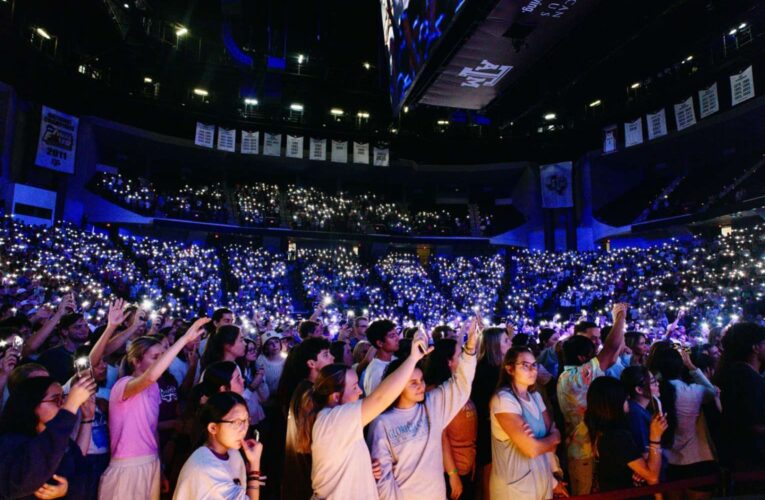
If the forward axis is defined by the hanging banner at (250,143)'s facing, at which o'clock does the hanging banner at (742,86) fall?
the hanging banner at (742,86) is roughly at 10 o'clock from the hanging banner at (250,143).

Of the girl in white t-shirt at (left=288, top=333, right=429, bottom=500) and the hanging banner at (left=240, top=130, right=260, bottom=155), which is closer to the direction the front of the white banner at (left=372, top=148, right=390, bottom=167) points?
the girl in white t-shirt

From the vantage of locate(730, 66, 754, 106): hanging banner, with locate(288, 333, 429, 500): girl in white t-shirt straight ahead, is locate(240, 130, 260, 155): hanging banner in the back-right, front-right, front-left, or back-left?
front-right

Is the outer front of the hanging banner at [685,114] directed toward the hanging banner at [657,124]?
no

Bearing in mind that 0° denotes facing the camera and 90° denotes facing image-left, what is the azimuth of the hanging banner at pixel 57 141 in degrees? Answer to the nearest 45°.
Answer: approximately 315°

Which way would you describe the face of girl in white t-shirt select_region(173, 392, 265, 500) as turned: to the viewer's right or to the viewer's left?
to the viewer's right

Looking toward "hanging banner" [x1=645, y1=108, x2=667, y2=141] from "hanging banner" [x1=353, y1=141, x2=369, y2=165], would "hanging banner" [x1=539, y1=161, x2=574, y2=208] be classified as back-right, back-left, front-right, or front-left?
front-left

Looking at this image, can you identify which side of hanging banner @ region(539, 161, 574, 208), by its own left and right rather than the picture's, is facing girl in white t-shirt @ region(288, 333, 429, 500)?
front

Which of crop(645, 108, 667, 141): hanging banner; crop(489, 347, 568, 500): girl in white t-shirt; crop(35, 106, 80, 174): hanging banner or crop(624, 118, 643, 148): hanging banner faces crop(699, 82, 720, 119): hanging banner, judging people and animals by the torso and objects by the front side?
crop(35, 106, 80, 174): hanging banner

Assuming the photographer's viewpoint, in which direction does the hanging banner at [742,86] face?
facing the viewer and to the left of the viewer

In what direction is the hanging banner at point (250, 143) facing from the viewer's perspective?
toward the camera

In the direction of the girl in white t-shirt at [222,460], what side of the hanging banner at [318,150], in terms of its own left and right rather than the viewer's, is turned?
front

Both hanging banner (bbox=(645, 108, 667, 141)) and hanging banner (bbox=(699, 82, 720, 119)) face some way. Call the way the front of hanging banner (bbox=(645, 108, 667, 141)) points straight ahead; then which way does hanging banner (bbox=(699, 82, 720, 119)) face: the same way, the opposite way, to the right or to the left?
the same way

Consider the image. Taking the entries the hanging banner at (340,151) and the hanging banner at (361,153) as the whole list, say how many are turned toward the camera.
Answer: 2

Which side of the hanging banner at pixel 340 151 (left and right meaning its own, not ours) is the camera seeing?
front

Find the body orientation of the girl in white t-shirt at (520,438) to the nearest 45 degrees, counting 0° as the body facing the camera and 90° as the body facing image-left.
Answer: approximately 315°

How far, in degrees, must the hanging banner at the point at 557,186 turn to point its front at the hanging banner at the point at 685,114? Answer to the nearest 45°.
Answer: approximately 45° to its left

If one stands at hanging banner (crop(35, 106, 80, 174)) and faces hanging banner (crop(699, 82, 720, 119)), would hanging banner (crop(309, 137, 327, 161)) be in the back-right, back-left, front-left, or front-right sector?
front-left

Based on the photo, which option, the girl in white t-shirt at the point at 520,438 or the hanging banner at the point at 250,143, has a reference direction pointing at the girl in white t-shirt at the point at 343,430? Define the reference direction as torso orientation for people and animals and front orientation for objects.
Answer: the hanging banner

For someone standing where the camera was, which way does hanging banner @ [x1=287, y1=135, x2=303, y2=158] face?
facing the viewer

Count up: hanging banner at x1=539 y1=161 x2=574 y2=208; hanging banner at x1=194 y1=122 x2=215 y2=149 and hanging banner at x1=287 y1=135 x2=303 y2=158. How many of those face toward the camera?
3

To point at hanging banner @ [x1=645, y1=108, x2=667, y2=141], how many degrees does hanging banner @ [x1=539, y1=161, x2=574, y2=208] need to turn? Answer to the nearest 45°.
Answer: approximately 45° to its left
